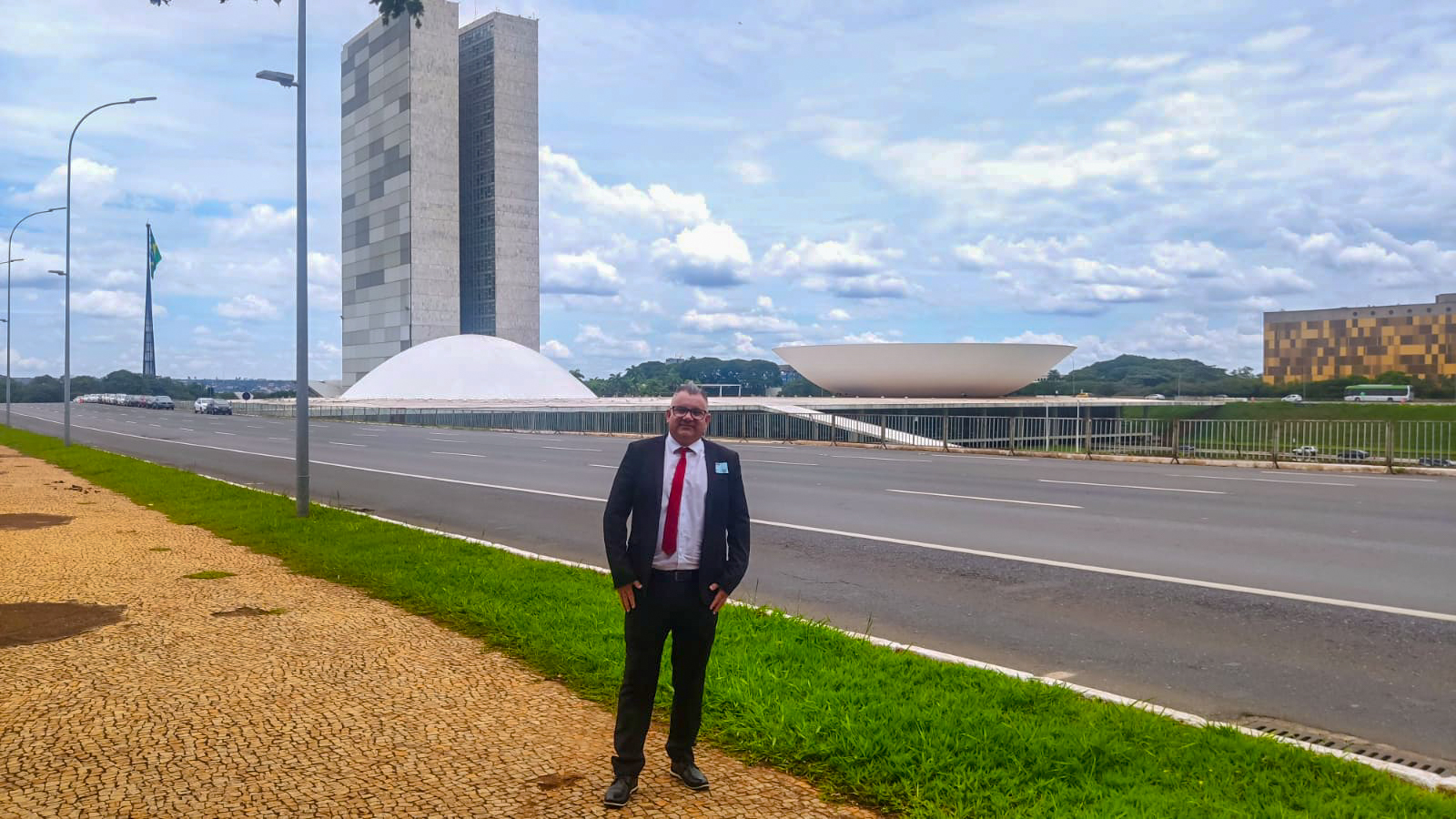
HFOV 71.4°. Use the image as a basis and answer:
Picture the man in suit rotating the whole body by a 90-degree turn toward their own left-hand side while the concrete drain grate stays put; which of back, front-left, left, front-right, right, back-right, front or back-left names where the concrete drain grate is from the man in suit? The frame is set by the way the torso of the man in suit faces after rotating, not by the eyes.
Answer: front

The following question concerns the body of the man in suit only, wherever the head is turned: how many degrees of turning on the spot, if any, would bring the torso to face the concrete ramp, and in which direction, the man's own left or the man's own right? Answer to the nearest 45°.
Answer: approximately 180°

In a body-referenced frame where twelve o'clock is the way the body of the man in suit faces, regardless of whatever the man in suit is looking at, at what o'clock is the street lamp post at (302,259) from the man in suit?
The street lamp post is roughly at 5 o'clock from the man in suit.

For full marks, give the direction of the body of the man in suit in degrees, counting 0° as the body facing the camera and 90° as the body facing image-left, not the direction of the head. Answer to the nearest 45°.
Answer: approximately 0°

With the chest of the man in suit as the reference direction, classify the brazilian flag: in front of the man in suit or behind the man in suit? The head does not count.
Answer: behind
